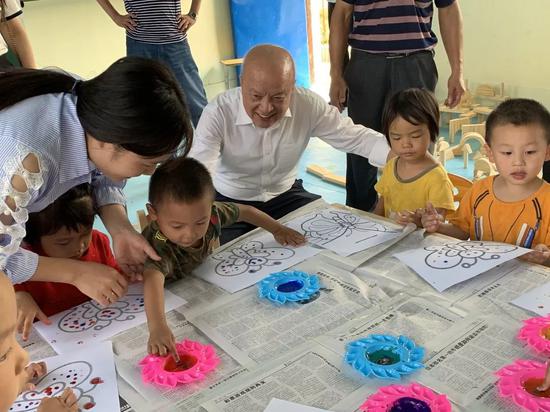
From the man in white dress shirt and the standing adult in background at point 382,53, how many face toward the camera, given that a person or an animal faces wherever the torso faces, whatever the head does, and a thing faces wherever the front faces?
2

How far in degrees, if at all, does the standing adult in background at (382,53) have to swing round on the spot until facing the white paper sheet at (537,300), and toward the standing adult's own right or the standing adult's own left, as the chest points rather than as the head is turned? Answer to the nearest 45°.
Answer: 0° — they already face it

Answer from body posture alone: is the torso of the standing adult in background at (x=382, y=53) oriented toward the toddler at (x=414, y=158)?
yes

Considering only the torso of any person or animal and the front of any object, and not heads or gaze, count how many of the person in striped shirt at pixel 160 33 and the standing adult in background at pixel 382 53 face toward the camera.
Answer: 2

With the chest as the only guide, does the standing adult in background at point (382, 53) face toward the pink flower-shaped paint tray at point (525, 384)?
yes

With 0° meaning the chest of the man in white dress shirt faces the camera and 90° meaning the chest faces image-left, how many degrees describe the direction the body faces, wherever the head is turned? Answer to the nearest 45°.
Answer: approximately 0°
